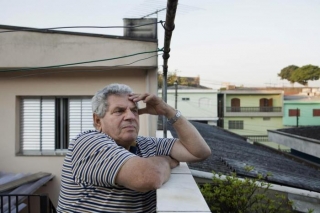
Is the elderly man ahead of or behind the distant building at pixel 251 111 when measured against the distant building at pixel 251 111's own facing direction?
ahead

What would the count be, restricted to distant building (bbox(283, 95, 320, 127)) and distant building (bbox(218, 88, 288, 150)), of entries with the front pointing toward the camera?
2

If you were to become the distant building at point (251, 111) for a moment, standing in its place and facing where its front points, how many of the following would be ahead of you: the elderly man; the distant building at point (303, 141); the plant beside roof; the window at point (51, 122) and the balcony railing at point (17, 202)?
5

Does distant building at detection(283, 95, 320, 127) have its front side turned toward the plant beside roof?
yes

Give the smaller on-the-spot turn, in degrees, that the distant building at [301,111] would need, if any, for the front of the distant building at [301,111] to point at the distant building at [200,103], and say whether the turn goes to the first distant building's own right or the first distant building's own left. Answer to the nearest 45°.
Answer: approximately 45° to the first distant building's own right

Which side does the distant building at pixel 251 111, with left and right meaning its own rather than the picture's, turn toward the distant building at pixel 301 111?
left

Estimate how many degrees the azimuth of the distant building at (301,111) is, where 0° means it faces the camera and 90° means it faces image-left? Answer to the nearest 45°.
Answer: approximately 0°

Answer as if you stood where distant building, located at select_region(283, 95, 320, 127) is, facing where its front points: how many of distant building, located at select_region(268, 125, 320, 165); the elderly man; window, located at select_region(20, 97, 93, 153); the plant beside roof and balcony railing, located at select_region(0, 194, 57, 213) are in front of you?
5

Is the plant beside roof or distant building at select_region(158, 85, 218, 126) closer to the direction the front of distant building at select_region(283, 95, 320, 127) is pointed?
the plant beside roof

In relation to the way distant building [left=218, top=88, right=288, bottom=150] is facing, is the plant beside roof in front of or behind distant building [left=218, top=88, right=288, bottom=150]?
in front

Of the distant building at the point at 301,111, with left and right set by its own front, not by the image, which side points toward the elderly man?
front

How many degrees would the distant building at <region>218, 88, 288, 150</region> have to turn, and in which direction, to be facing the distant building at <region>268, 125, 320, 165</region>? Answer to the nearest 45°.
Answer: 0° — it already faces it
